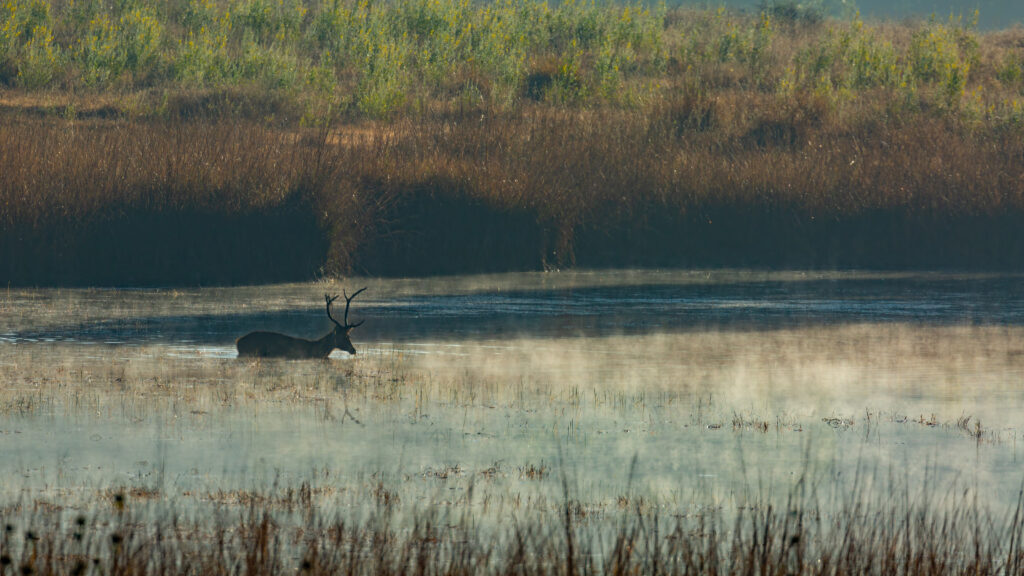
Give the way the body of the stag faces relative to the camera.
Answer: to the viewer's right
